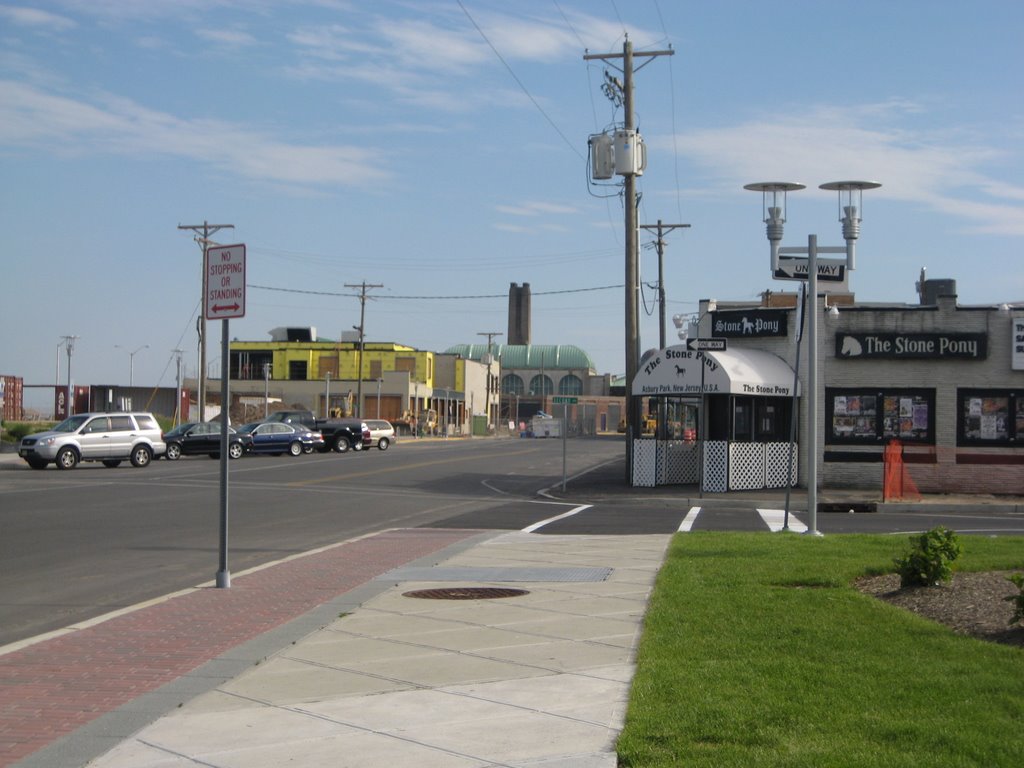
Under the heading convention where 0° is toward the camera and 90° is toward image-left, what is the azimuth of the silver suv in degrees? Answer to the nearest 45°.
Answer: approximately 45°

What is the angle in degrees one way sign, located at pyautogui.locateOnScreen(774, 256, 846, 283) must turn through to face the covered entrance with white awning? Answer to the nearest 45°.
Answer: approximately 180°

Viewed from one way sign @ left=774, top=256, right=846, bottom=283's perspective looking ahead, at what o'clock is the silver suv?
The silver suv is roughly at 4 o'clock from the one way sign.

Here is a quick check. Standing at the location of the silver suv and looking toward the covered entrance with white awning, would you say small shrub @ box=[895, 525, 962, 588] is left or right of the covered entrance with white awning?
right

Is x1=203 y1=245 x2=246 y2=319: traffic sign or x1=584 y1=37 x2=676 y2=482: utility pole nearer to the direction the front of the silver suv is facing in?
the traffic sign

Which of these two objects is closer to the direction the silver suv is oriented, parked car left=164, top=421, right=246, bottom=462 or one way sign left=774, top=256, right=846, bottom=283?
the one way sign

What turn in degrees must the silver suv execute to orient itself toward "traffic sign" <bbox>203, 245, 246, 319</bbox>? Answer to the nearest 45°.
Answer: approximately 45° to its left
